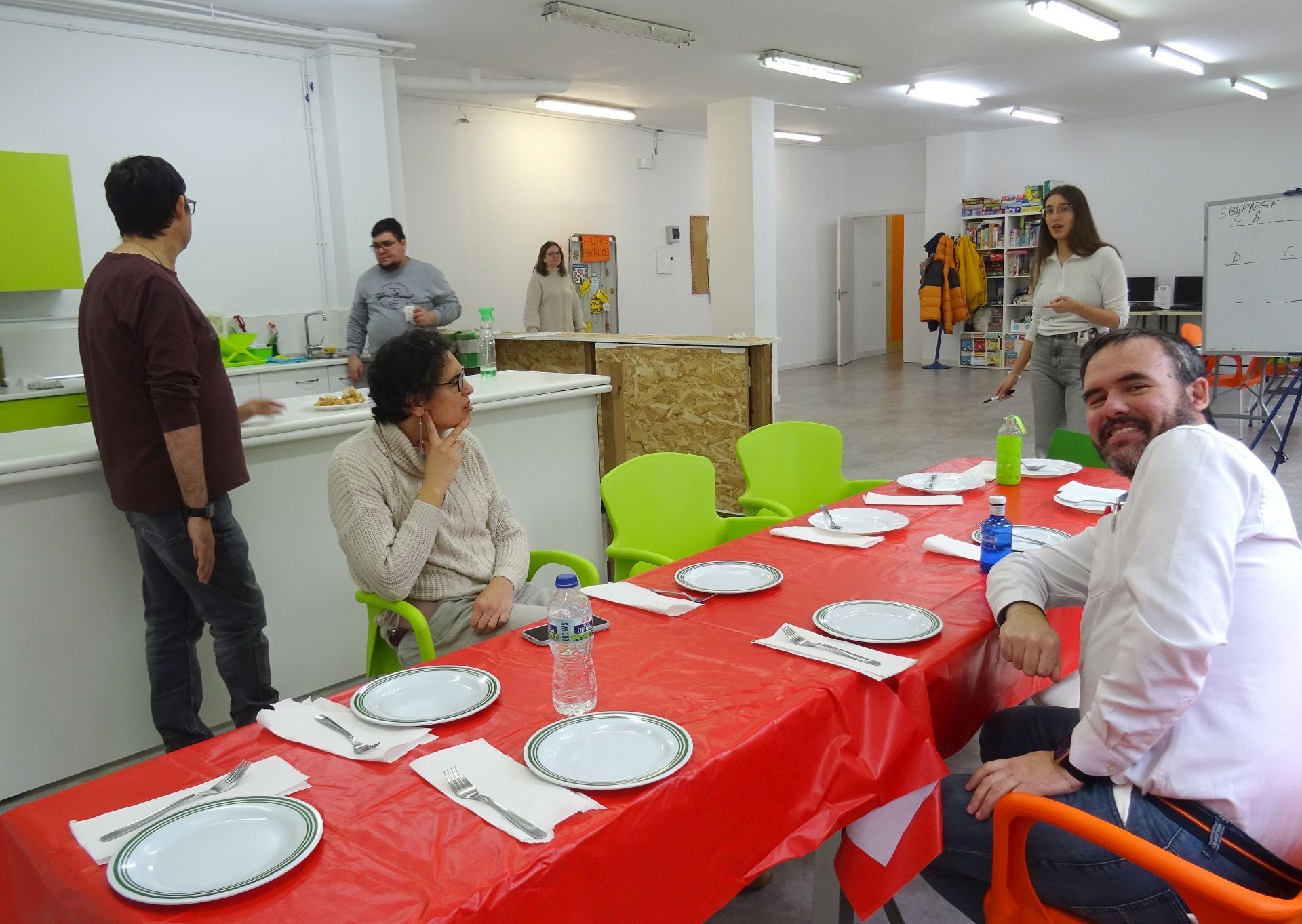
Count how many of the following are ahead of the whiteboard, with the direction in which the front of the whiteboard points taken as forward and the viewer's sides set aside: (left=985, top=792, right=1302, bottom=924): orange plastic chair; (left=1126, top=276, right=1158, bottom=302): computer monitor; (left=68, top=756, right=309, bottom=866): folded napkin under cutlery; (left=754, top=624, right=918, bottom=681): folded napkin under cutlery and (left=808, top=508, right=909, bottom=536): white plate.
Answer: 4

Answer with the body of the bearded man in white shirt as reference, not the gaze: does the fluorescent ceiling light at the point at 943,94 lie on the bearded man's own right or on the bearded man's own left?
on the bearded man's own right

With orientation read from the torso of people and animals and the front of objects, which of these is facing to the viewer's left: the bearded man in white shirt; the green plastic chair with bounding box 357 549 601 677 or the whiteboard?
the bearded man in white shirt

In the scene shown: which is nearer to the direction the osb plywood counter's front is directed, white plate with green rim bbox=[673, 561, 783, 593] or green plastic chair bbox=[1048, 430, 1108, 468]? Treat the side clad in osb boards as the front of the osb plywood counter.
the white plate with green rim

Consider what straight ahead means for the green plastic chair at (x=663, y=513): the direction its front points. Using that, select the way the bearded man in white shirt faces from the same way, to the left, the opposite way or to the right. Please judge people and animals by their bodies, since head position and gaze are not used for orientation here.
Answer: the opposite way

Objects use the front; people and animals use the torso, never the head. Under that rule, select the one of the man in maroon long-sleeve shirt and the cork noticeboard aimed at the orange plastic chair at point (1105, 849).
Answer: the cork noticeboard

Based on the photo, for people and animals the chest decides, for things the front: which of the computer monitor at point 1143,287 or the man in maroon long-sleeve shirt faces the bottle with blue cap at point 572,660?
the computer monitor

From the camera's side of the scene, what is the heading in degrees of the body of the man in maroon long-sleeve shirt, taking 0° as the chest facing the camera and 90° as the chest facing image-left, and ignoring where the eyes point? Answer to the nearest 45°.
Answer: approximately 225°

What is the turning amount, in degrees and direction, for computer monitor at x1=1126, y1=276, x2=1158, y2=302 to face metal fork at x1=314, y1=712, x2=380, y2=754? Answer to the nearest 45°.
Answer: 0° — it already faces it

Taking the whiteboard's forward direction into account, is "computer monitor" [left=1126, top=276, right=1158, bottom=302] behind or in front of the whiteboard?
behind

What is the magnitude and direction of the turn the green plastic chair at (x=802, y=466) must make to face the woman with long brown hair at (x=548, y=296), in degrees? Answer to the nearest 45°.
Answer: approximately 180°

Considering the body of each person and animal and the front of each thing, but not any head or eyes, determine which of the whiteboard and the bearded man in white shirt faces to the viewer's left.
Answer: the bearded man in white shirt

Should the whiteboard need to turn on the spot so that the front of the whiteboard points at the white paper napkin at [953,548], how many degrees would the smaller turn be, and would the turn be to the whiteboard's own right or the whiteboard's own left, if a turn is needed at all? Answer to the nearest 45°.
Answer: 0° — it already faces it
